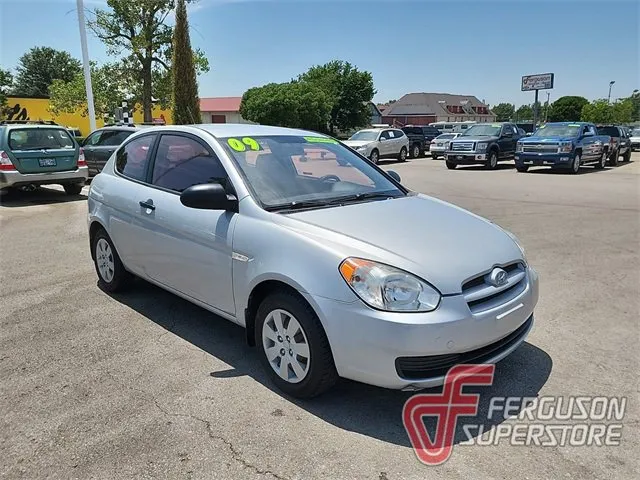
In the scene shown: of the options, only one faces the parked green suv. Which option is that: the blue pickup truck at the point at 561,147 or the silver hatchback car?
the blue pickup truck

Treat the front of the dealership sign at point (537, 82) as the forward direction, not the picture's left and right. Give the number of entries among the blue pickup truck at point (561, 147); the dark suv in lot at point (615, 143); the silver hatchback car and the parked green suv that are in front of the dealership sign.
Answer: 4

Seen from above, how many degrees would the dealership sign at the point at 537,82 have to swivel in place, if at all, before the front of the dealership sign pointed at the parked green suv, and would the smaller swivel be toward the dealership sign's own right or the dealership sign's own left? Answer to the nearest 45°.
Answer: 0° — it already faces it

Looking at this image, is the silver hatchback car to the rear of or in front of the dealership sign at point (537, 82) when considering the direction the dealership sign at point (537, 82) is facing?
in front

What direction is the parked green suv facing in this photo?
away from the camera

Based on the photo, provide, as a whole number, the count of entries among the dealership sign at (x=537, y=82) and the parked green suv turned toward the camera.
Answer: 1

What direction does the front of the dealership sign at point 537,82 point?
toward the camera

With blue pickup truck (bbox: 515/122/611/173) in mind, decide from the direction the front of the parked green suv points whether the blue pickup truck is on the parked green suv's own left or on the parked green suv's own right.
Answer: on the parked green suv's own right

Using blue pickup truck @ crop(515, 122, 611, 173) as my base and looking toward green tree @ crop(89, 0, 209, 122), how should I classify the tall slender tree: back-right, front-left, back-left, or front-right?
front-left

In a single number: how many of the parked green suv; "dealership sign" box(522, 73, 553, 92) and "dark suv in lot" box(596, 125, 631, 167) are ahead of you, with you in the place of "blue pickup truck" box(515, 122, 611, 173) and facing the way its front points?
1

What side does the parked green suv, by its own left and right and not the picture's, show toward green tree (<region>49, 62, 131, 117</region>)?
front

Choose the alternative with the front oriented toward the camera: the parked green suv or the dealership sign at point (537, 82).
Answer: the dealership sign

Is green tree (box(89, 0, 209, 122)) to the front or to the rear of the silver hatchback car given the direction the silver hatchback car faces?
to the rear

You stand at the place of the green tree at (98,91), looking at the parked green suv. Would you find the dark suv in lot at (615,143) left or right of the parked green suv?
left

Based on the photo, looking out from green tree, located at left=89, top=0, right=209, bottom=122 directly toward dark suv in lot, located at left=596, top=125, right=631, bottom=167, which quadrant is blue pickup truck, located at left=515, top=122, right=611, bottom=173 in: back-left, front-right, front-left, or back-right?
front-right

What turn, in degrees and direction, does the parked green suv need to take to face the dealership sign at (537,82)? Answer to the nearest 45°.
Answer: approximately 45° to its right

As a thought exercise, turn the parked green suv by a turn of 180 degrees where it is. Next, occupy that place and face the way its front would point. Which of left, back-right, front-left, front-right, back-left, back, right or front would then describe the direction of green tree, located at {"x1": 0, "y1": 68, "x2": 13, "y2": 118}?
back

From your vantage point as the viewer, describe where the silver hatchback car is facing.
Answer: facing the viewer and to the right of the viewer
